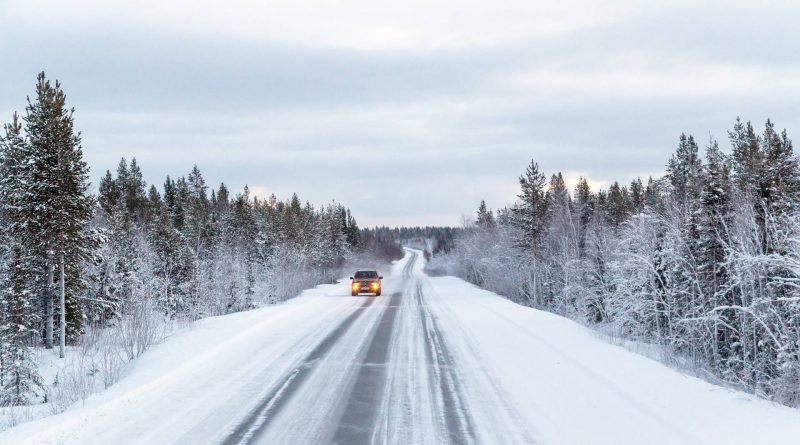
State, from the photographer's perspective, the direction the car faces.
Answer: facing the viewer

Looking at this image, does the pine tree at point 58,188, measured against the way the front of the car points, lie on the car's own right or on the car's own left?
on the car's own right

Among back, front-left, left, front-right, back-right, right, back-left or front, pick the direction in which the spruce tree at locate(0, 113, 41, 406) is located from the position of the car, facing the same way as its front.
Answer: front-right
